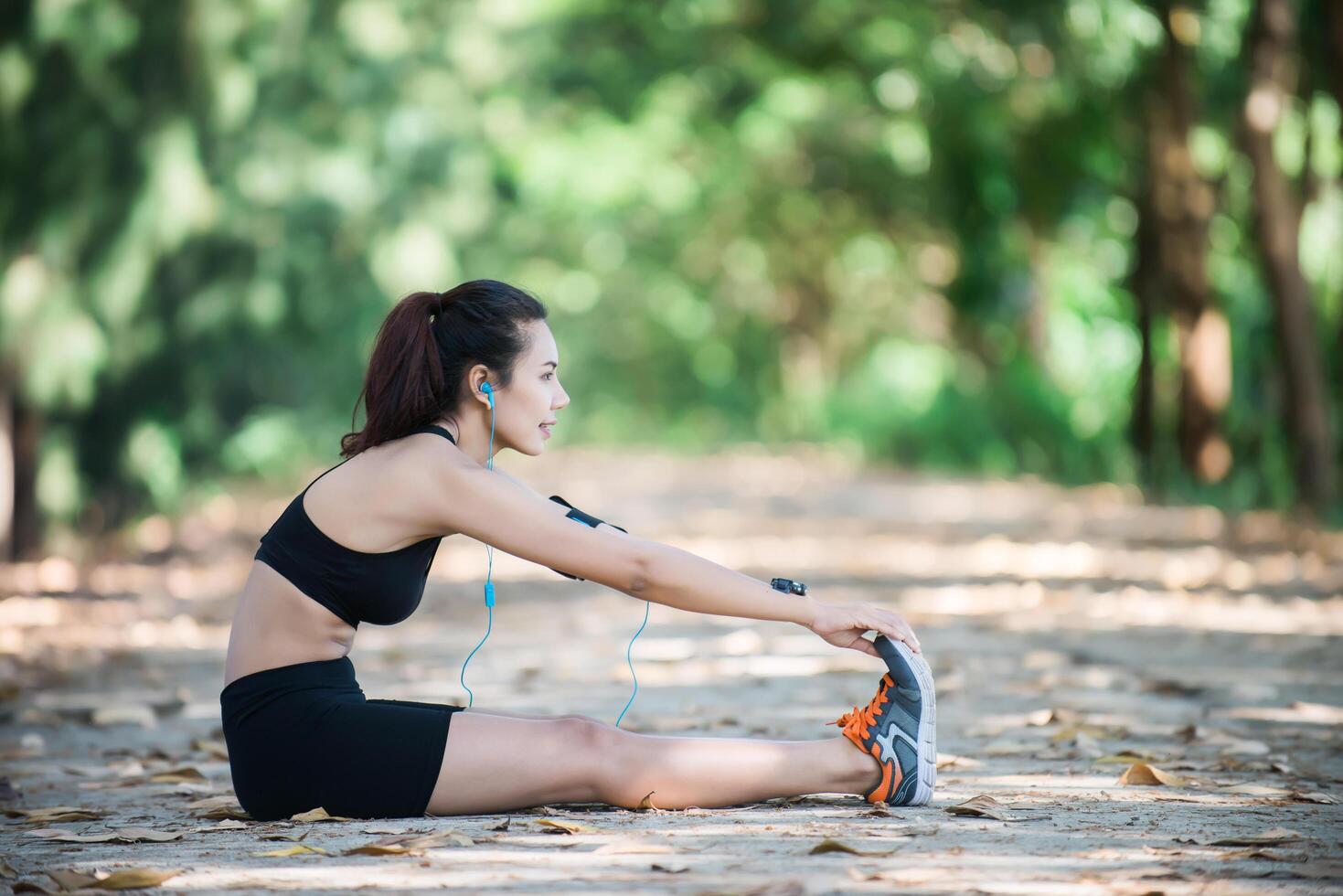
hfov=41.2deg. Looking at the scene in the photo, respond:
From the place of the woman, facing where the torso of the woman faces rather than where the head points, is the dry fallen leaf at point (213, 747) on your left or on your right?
on your left

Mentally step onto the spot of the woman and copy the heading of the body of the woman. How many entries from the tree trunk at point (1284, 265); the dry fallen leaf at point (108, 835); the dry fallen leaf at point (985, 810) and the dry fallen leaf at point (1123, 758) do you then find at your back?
1

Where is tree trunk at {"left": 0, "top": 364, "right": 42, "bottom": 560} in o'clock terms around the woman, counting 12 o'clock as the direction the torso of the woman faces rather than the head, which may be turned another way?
The tree trunk is roughly at 8 o'clock from the woman.

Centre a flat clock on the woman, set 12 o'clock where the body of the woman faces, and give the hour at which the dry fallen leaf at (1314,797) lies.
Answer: The dry fallen leaf is roughly at 12 o'clock from the woman.

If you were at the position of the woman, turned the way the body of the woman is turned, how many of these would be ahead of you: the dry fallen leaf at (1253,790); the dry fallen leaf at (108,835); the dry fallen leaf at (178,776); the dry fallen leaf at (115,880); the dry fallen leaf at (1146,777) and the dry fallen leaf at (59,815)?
2

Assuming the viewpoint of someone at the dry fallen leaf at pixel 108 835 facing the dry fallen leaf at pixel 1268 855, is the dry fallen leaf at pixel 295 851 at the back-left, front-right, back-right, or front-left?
front-right

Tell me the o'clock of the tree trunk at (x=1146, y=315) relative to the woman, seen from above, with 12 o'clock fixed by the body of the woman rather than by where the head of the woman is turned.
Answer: The tree trunk is roughly at 10 o'clock from the woman.

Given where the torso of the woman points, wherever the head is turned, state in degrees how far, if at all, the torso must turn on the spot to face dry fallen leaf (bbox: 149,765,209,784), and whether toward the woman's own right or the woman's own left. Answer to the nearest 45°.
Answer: approximately 135° to the woman's own left

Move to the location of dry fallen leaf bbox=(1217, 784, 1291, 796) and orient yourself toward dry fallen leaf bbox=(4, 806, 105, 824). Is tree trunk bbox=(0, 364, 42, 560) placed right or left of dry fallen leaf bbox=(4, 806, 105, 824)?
right

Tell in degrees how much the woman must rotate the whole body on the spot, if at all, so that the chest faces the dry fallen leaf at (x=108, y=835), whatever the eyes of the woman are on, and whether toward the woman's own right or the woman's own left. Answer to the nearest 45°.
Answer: approximately 180°

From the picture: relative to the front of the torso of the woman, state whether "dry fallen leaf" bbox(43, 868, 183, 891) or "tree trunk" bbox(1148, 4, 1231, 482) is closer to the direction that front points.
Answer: the tree trunk

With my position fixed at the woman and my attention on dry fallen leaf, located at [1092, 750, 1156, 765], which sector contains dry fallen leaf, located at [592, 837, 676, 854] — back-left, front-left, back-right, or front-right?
front-right

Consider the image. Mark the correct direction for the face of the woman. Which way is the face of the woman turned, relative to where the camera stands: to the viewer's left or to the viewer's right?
to the viewer's right

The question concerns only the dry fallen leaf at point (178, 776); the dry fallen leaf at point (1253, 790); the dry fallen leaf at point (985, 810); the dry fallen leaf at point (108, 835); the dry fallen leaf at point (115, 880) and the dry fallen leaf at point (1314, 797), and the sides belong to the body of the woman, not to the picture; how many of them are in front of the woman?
3

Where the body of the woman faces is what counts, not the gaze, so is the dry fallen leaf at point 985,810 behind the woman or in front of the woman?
in front

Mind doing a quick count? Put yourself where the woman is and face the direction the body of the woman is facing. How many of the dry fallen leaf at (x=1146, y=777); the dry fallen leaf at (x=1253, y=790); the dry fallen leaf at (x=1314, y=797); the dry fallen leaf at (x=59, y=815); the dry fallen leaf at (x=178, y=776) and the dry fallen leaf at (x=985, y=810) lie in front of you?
4

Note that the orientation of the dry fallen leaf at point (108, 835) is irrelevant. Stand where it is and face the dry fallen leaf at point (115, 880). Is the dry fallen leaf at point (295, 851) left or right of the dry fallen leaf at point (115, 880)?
left

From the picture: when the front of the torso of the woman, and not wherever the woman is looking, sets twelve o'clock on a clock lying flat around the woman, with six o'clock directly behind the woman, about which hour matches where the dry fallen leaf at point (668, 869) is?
The dry fallen leaf is roughly at 2 o'clock from the woman.

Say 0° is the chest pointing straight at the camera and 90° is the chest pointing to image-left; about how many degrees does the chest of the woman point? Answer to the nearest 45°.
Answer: approximately 270°

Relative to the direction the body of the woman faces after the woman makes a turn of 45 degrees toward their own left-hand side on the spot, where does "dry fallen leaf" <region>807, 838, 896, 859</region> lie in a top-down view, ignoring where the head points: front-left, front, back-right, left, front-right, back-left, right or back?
right
